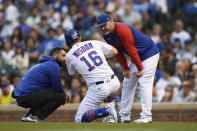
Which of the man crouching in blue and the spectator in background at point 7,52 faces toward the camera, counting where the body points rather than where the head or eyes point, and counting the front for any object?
the spectator in background

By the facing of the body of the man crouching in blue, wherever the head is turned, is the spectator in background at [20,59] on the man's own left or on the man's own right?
on the man's own left

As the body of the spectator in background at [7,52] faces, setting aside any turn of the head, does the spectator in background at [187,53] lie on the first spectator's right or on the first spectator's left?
on the first spectator's left

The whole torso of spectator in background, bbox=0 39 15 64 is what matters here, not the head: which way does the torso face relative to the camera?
toward the camera

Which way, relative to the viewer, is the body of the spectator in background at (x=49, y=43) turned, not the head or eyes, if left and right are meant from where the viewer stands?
facing the viewer

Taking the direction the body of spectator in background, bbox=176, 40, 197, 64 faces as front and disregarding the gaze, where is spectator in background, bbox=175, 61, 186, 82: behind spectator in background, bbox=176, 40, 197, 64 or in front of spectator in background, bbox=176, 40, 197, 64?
in front

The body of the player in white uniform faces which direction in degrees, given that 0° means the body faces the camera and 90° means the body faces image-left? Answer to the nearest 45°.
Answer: approximately 135°

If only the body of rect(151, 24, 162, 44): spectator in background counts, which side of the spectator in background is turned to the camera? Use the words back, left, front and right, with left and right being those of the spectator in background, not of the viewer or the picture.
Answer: front

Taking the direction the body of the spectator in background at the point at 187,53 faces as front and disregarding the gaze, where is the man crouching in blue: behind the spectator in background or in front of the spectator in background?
in front

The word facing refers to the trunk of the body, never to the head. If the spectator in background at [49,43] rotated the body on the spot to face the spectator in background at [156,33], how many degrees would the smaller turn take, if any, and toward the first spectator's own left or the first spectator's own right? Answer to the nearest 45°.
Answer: approximately 90° to the first spectator's own left

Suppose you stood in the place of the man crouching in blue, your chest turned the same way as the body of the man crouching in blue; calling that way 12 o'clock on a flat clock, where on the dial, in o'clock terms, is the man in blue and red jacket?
The man in blue and red jacket is roughly at 12 o'clock from the man crouching in blue.

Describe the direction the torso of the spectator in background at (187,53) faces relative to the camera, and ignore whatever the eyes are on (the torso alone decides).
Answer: toward the camera

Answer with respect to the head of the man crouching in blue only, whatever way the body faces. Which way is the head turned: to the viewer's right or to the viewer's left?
to the viewer's right
